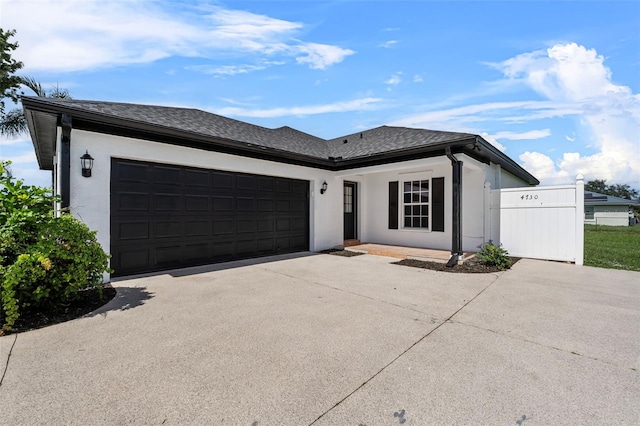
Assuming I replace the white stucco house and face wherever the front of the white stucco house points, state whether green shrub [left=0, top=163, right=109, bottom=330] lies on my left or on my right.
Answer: on my right
